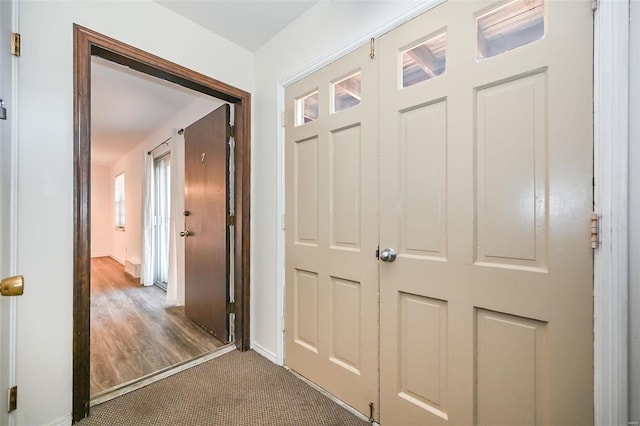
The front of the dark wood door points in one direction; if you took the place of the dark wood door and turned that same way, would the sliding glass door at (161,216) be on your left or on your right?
on your right

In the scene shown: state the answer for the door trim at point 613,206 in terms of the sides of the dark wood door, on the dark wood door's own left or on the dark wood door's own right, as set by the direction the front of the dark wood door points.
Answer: on the dark wood door's own left

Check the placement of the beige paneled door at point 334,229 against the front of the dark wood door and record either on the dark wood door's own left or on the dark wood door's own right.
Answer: on the dark wood door's own left

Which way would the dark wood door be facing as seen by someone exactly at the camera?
facing the viewer and to the left of the viewer

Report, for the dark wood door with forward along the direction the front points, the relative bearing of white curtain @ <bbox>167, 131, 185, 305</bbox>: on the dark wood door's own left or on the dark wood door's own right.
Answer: on the dark wood door's own right

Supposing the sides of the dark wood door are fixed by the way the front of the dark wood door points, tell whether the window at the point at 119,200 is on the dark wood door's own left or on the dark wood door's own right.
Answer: on the dark wood door's own right

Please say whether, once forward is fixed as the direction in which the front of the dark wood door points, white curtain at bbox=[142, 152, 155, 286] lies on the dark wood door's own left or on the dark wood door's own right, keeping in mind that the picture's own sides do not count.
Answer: on the dark wood door's own right
